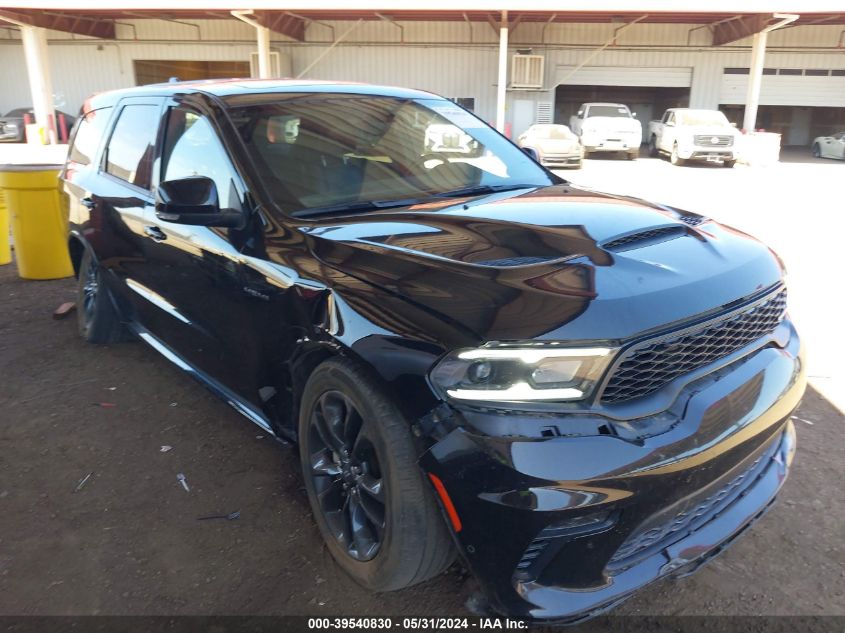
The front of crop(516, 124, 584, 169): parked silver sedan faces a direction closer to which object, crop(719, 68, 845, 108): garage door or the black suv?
the black suv

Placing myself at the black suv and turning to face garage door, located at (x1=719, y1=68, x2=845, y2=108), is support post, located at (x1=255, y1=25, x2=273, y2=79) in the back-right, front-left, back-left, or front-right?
front-left

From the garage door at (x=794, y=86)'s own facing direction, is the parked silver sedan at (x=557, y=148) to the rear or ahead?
ahead

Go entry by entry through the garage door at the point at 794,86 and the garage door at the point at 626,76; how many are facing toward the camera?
2

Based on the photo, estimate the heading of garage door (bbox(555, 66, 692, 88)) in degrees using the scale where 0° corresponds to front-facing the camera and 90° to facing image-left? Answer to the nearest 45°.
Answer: approximately 0°

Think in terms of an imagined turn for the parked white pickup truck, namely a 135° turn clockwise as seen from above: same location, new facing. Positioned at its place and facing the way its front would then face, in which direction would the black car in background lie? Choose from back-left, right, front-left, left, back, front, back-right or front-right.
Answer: front

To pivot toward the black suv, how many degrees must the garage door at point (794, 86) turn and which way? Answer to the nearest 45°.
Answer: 0° — it already faces it

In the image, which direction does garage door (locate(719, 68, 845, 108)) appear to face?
toward the camera

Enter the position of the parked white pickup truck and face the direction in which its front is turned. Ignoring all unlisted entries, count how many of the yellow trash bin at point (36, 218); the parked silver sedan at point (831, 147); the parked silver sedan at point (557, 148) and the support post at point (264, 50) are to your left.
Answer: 1

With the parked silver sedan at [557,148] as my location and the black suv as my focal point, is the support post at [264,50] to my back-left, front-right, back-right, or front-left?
back-right

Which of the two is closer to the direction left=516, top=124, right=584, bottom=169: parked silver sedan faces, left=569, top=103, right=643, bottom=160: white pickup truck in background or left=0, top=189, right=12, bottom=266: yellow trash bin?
the yellow trash bin

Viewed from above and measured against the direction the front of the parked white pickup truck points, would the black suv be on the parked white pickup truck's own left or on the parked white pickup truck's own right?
on the parked white pickup truck's own right

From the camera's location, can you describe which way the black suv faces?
facing the viewer and to the right of the viewer

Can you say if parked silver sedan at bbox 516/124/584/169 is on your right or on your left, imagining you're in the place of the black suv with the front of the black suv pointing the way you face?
on your left

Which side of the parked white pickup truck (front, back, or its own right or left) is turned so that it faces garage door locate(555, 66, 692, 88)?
back

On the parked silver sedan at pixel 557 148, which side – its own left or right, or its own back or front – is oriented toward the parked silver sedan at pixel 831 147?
left

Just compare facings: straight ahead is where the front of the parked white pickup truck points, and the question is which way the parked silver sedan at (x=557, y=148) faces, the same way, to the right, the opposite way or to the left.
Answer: the same way

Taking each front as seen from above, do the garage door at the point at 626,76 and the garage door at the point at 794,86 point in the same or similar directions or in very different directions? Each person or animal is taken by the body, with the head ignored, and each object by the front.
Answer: same or similar directions
